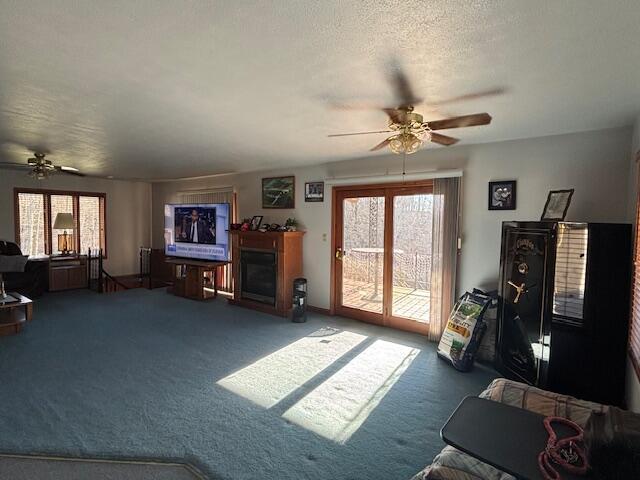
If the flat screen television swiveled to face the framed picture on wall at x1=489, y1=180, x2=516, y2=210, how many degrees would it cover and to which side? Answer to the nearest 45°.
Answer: approximately 90° to its left

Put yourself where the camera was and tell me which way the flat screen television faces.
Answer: facing the viewer and to the left of the viewer

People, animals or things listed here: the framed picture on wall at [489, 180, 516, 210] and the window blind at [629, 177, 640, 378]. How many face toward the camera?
1

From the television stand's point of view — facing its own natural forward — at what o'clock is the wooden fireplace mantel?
The wooden fireplace mantel is roughly at 9 o'clock from the television stand.

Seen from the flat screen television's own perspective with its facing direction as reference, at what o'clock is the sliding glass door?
The sliding glass door is roughly at 9 o'clock from the flat screen television.

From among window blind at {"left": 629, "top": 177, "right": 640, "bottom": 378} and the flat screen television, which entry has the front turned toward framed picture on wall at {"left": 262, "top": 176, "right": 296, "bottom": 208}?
the window blind

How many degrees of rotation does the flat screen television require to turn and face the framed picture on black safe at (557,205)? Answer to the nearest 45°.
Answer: approximately 90° to its left

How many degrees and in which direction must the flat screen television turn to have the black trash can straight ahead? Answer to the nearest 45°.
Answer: approximately 90° to its left

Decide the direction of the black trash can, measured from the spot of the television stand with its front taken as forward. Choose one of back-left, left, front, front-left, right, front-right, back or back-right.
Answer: left

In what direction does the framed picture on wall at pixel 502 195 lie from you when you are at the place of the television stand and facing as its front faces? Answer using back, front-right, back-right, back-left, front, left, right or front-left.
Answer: left

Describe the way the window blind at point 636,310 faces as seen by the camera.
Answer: facing to the left of the viewer

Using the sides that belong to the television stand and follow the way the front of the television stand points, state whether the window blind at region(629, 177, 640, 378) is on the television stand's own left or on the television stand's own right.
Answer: on the television stand's own left

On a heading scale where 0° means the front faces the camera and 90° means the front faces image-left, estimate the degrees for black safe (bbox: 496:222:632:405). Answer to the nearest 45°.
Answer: approximately 45°

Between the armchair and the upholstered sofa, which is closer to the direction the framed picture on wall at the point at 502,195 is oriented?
the upholstered sofa

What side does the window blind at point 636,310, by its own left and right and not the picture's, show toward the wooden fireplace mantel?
front
